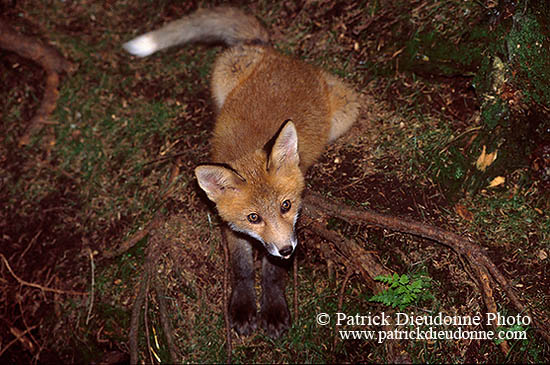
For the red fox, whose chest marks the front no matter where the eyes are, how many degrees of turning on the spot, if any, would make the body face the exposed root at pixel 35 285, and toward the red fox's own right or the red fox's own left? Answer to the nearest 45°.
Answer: approximately 90° to the red fox's own right

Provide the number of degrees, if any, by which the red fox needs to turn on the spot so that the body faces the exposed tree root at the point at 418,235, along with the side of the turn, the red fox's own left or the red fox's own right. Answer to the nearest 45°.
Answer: approximately 45° to the red fox's own left

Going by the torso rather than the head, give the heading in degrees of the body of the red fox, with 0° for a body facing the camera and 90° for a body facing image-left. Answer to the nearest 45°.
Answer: approximately 0°

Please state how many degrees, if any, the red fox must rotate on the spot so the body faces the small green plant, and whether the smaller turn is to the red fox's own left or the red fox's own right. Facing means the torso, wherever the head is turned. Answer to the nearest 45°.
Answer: approximately 45° to the red fox's own left

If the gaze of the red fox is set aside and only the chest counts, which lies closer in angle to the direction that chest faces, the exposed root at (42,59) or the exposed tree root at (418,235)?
the exposed tree root
